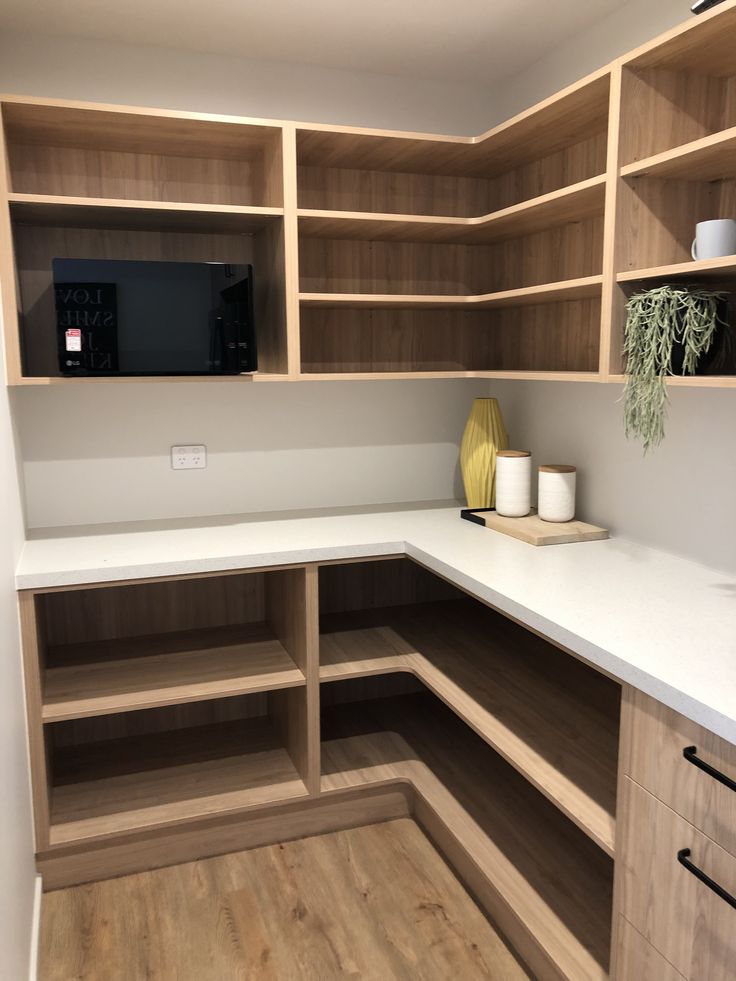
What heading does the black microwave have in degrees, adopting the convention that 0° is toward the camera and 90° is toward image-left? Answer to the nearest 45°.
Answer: approximately 0°

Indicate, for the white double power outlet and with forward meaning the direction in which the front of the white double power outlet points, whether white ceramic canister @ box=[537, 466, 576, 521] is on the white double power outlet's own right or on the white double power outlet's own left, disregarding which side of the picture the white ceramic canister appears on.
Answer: on the white double power outlet's own left

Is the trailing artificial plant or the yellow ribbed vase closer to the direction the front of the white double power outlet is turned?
the trailing artificial plant

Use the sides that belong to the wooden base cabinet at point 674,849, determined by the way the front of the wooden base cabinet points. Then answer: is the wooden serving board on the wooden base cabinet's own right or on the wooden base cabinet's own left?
on the wooden base cabinet's own right

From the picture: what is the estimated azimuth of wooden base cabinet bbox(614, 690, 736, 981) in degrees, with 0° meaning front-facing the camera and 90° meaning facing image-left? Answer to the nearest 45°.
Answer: approximately 45°

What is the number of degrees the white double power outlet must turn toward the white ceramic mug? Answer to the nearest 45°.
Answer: approximately 45° to its left

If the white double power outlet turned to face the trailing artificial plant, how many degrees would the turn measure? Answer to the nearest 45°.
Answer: approximately 45° to its left

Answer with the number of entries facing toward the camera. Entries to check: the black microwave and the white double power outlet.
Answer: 2

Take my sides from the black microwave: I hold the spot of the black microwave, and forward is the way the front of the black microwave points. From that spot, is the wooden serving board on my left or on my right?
on my left

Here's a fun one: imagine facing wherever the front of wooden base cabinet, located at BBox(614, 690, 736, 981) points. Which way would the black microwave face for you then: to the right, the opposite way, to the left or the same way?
to the left
